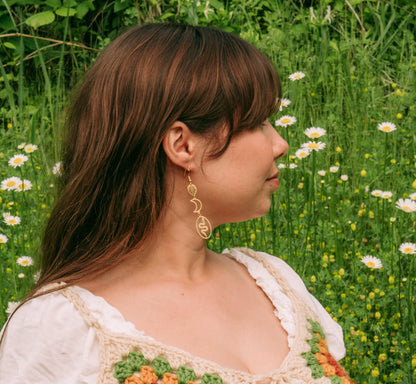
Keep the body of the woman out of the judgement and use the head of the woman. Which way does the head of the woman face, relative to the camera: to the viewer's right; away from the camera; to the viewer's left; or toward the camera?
to the viewer's right

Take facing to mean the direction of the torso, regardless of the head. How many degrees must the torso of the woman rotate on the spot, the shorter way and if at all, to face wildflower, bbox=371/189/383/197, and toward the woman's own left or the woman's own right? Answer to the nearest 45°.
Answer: approximately 90° to the woman's own left

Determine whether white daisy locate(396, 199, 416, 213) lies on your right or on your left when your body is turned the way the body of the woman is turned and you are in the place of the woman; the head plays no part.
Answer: on your left

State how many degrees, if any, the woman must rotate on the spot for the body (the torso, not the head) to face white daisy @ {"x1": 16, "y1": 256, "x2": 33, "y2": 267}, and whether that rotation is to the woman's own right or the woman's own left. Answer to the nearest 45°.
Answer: approximately 180°

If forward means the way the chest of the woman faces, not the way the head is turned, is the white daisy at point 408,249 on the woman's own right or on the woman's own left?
on the woman's own left

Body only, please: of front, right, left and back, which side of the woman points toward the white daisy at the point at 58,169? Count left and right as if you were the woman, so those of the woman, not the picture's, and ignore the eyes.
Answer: back

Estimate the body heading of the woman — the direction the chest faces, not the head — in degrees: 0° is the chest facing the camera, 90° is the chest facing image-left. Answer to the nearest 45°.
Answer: approximately 315°

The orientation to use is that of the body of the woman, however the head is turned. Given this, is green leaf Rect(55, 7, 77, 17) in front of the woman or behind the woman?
behind
